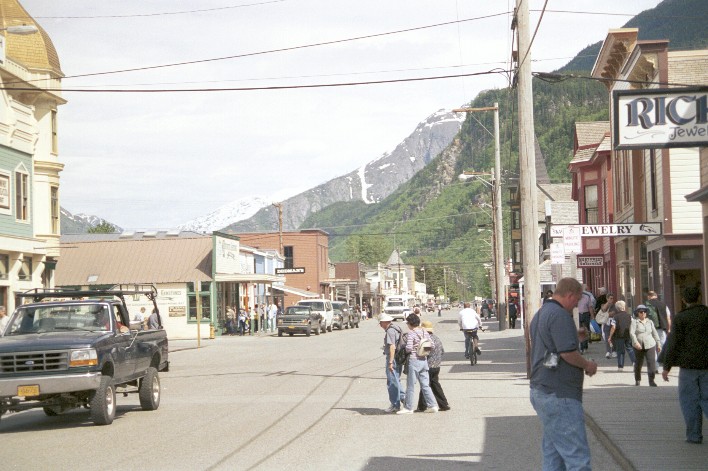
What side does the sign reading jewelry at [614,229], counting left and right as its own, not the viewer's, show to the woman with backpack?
front

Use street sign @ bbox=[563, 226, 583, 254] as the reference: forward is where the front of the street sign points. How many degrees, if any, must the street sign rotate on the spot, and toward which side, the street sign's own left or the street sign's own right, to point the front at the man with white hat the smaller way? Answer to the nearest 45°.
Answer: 0° — it already faces them

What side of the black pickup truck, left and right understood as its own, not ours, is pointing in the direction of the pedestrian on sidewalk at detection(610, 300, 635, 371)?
back

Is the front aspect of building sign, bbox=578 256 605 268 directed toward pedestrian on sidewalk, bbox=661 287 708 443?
yes

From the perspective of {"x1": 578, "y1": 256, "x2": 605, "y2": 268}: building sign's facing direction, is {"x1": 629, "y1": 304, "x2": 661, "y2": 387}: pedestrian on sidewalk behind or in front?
in front

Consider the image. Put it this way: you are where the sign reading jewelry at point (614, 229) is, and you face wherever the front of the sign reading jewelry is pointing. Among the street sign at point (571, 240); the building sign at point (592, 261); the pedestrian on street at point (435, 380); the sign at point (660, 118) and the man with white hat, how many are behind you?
1

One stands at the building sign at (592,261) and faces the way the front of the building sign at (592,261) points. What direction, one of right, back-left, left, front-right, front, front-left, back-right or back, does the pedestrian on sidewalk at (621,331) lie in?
front
